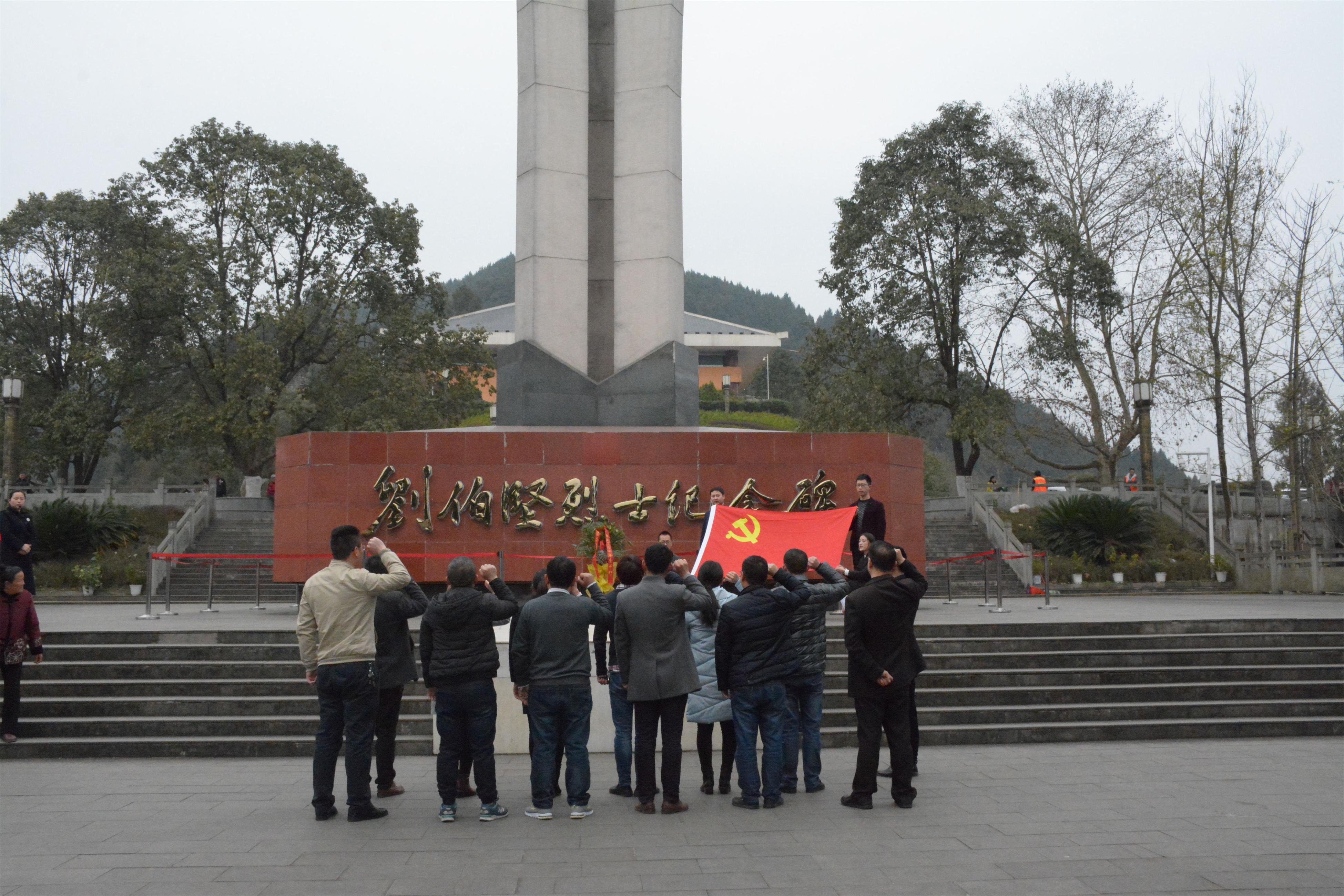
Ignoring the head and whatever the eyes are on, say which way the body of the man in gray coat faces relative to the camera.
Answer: away from the camera

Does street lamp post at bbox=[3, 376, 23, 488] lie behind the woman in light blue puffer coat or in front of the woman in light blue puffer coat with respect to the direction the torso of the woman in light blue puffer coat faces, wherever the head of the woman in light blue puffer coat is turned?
in front

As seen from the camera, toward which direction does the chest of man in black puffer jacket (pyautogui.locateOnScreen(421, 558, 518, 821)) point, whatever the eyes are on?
away from the camera

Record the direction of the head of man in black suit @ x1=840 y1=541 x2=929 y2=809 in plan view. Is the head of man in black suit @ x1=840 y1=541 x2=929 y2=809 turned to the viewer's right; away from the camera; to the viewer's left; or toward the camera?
away from the camera

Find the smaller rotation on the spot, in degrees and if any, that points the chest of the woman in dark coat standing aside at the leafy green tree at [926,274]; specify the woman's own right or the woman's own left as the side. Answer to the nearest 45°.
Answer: approximately 90° to the woman's own left

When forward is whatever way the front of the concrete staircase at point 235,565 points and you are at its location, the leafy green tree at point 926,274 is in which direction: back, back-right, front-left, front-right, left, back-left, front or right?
left

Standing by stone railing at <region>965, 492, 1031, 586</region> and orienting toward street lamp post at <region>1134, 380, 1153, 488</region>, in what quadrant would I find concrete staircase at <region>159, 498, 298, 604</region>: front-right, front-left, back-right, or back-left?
back-left

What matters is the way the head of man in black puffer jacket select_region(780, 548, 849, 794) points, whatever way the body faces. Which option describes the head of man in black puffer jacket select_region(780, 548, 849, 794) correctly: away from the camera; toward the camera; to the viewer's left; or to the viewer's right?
away from the camera

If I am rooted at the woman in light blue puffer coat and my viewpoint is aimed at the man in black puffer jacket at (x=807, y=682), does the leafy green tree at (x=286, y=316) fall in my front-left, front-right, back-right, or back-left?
back-left

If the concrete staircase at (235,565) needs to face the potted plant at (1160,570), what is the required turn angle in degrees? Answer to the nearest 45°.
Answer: approximately 90° to its left

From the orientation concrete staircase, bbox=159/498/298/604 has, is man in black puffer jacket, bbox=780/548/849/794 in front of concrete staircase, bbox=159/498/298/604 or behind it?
in front

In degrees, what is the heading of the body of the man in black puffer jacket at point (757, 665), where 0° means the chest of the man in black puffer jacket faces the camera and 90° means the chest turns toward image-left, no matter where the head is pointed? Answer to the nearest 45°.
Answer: approximately 180°
